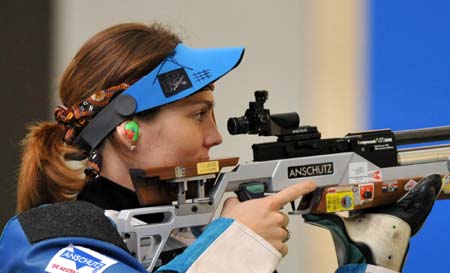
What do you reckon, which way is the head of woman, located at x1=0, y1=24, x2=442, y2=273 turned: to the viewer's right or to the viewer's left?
to the viewer's right

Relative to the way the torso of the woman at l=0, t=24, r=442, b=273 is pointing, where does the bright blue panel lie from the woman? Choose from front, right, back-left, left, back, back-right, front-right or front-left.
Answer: front-left
